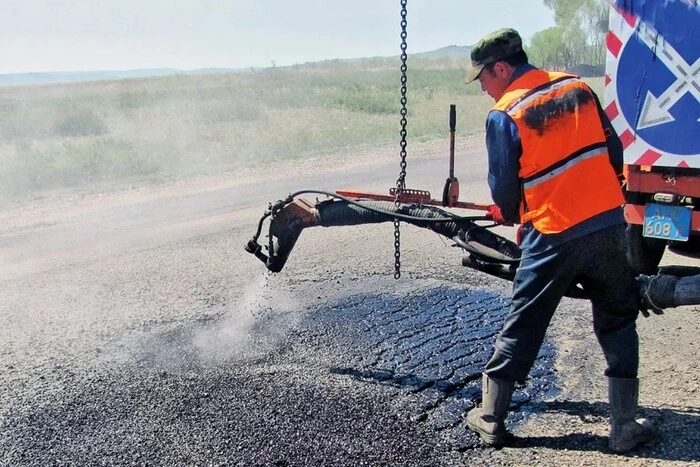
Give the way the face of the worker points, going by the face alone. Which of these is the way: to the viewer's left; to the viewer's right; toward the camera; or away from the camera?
to the viewer's left

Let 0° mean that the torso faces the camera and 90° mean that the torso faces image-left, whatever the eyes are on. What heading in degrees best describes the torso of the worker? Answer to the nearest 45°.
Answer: approximately 135°

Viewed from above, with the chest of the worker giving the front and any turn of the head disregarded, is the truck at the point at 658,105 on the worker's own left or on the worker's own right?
on the worker's own right

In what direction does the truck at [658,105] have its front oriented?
away from the camera

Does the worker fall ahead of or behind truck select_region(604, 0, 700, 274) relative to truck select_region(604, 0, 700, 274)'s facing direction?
behind

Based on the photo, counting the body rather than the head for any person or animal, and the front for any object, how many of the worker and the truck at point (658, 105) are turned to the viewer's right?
0
